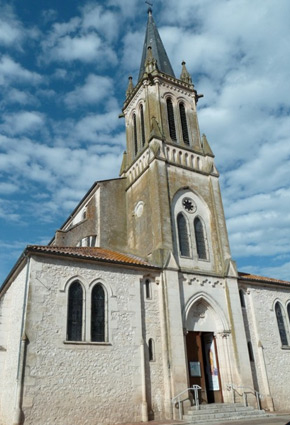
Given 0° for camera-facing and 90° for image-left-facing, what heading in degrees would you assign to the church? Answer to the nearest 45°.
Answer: approximately 315°
